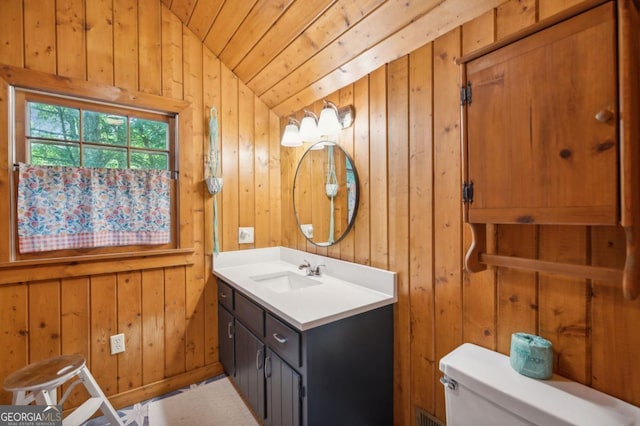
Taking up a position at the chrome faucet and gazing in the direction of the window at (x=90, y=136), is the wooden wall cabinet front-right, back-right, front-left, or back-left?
back-left

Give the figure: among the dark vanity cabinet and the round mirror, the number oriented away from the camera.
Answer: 0

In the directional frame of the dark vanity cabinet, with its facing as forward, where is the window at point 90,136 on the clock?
The window is roughly at 2 o'clock from the dark vanity cabinet.

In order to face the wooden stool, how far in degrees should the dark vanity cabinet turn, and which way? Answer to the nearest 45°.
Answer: approximately 45° to its right

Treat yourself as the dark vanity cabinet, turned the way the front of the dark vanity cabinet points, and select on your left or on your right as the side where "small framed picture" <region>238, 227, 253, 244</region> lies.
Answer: on your right

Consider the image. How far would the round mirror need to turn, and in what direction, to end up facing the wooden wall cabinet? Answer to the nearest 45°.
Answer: approximately 90° to its left

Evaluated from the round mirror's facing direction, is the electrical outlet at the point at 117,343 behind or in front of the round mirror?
in front

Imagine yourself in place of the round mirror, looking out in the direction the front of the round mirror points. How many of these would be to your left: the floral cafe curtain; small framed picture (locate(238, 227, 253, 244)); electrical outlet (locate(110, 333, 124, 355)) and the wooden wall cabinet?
1

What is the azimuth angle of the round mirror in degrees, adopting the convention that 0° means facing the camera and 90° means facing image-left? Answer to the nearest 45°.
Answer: approximately 45°
